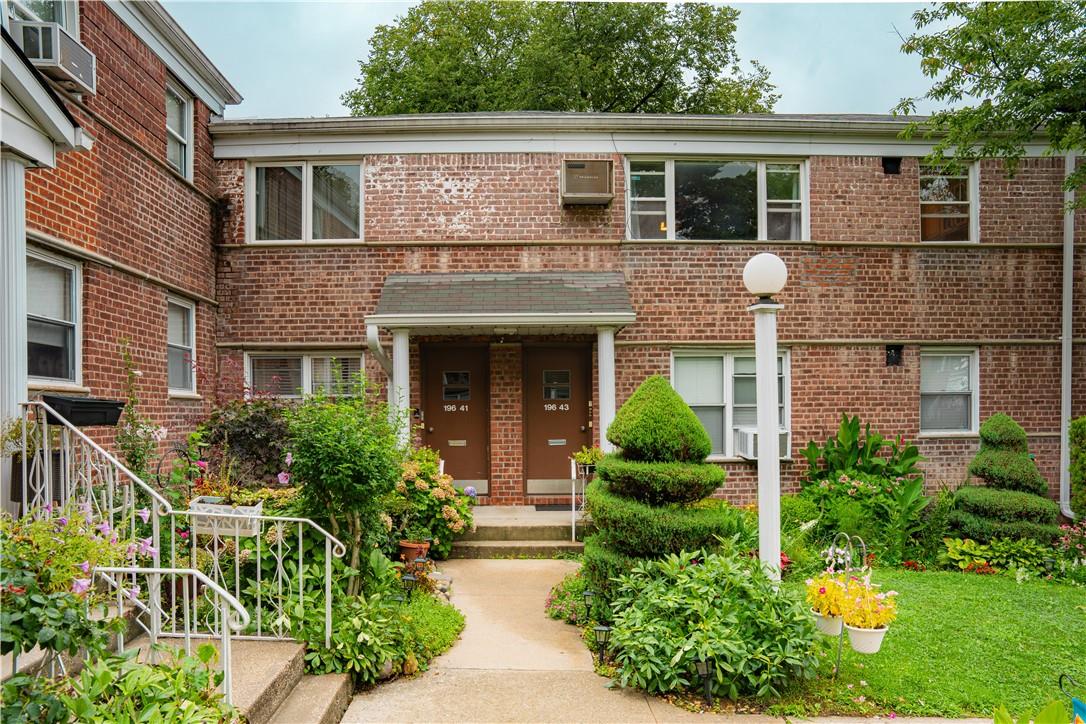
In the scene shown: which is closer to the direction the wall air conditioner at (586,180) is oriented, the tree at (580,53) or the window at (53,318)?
the window

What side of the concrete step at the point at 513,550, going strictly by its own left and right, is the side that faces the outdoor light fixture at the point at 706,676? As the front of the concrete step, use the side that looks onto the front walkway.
front

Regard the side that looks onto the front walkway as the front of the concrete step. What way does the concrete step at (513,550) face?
toward the camera

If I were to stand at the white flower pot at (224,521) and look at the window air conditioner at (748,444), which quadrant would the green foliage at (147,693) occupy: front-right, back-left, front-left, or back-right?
back-right

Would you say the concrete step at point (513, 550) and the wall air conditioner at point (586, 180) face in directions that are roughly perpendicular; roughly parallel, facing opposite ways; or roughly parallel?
roughly parallel

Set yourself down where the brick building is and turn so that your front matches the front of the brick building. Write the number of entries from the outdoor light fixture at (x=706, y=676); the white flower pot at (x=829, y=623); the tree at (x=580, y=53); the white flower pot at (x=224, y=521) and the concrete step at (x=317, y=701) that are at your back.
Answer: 1

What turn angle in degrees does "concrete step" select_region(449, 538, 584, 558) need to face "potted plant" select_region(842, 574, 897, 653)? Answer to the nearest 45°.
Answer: approximately 45° to its left

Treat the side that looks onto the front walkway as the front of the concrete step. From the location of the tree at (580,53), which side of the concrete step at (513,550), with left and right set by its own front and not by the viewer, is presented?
back

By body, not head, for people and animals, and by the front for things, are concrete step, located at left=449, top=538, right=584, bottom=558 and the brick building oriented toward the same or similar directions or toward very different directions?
same or similar directions

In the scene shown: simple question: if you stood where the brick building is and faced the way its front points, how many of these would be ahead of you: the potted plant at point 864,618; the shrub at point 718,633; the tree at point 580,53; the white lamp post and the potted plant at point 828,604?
4

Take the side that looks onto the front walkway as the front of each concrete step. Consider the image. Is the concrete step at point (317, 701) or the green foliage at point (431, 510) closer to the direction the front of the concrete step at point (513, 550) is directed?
the concrete step

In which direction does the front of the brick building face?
toward the camera

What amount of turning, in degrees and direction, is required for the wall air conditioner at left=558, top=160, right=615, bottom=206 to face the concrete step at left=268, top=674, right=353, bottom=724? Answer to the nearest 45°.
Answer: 0° — it already faces it

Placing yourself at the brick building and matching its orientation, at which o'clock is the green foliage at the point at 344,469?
The green foliage is roughly at 1 o'clock from the brick building.
